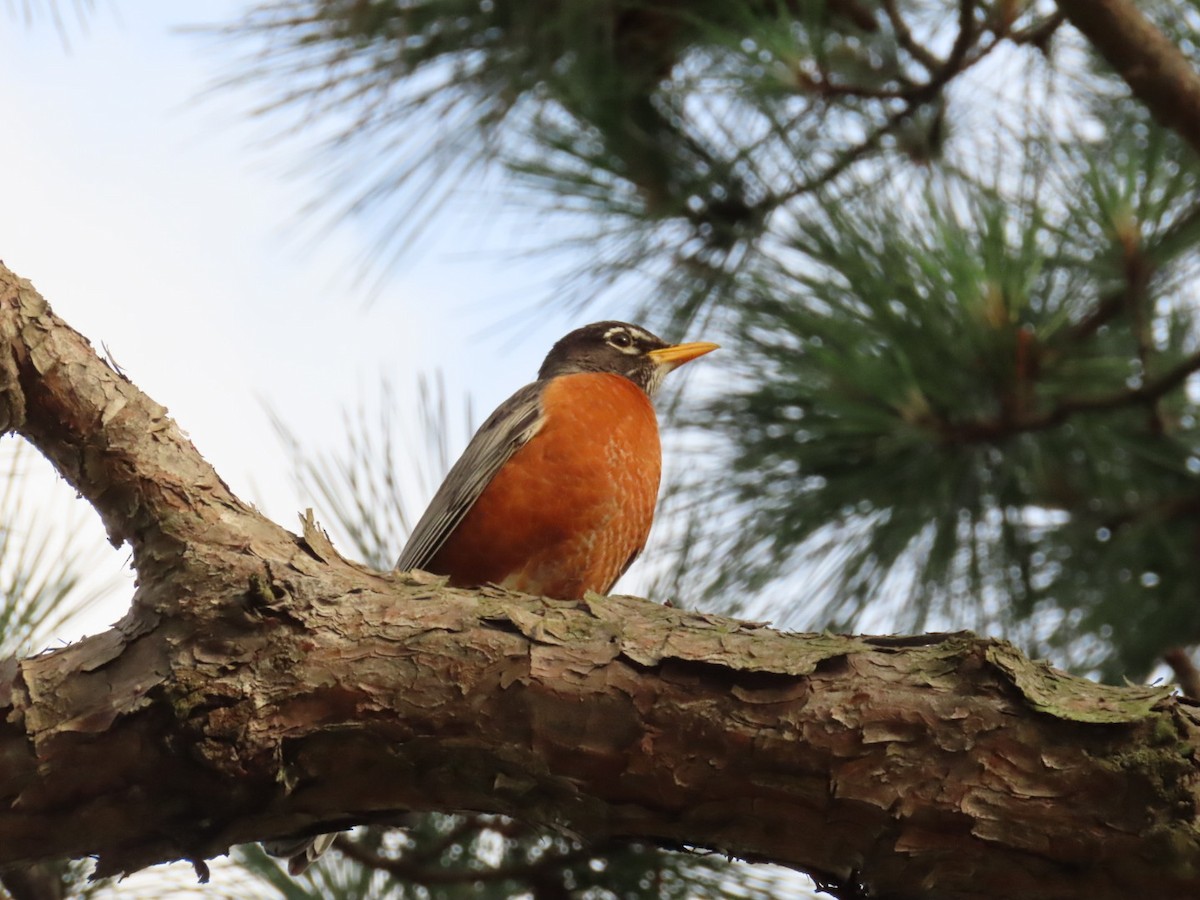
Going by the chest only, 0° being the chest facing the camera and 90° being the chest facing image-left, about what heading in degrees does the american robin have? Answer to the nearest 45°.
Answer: approximately 315°

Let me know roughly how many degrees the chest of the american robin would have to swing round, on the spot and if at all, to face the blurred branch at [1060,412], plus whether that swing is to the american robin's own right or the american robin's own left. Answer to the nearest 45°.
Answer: approximately 45° to the american robin's own left
